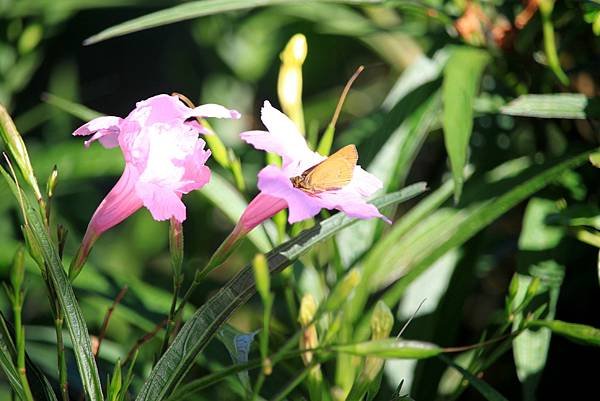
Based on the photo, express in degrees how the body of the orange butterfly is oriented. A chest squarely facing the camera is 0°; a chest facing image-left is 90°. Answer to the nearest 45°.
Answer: approximately 90°
